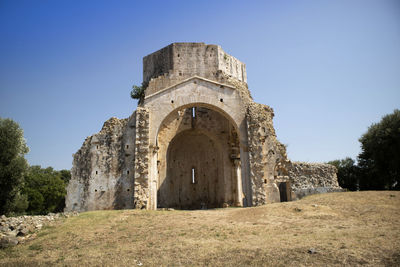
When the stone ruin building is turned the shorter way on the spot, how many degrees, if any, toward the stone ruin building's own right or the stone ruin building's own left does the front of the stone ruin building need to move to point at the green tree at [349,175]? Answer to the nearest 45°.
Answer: approximately 135° to the stone ruin building's own left

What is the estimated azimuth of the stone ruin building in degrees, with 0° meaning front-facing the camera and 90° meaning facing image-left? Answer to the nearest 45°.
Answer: approximately 0°

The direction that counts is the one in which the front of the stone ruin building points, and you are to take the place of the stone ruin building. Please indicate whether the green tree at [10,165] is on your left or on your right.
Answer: on your right

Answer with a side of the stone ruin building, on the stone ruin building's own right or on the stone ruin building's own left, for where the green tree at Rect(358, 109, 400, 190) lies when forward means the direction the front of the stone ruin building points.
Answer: on the stone ruin building's own left

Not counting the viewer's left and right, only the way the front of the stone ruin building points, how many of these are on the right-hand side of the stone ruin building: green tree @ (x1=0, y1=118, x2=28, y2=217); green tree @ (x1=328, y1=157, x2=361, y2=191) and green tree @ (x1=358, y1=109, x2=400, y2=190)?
1

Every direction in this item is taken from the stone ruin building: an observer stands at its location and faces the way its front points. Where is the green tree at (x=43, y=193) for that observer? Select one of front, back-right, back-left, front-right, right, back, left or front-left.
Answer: back-right
